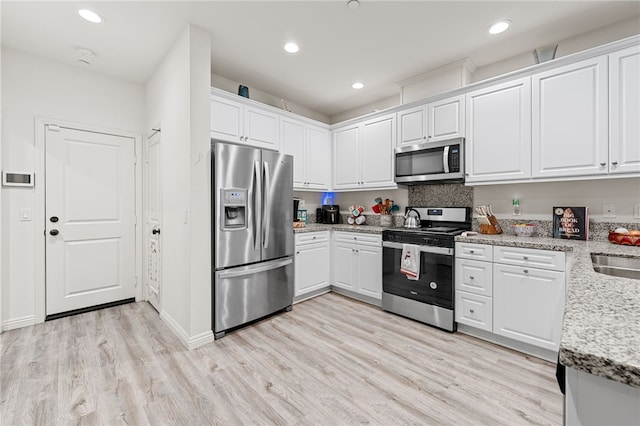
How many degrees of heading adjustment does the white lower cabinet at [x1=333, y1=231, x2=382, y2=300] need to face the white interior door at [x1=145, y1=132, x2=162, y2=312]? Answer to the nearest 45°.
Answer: approximately 45° to its right

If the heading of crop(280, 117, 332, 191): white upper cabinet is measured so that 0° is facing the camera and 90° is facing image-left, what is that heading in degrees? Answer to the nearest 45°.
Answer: approximately 315°

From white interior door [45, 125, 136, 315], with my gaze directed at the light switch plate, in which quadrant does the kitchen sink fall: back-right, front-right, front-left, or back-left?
back-left

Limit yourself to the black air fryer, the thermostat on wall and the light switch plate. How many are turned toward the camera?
3

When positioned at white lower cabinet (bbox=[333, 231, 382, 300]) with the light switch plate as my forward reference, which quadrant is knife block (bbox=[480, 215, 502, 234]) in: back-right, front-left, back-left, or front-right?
back-left

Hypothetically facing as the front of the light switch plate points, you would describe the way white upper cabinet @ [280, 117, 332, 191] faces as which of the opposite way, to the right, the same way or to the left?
the same way

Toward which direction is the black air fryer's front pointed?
toward the camera

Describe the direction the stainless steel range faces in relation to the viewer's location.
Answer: facing the viewer and to the left of the viewer

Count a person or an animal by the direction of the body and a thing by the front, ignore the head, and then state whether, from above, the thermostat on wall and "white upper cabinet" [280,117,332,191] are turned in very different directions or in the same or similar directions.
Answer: same or similar directions

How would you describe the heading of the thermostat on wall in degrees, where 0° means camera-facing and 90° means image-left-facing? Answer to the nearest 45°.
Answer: approximately 0°

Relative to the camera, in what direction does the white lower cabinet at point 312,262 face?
facing the viewer and to the right of the viewer

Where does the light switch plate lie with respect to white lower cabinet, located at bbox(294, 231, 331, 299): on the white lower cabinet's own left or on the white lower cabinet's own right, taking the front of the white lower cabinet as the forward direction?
on the white lower cabinet's own right

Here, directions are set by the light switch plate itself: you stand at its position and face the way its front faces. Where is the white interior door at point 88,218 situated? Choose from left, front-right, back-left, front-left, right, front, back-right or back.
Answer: left

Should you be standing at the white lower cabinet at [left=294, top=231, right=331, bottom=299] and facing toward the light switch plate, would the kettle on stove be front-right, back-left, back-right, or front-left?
back-left
